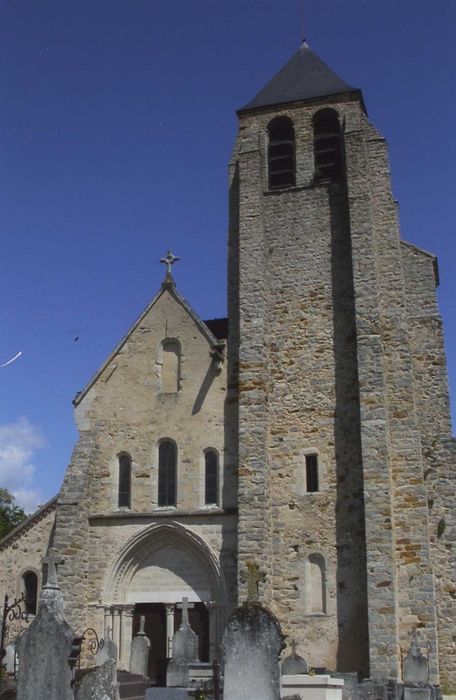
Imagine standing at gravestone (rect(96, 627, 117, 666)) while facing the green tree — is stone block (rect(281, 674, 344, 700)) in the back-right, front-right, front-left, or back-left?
back-right

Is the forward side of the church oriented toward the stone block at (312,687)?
yes

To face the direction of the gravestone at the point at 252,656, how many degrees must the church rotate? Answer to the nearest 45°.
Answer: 0° — it already faces it

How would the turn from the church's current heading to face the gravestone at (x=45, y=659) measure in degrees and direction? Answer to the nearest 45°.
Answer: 0° — it already faces it

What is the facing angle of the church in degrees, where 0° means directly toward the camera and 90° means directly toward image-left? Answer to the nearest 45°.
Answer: approximately 0°

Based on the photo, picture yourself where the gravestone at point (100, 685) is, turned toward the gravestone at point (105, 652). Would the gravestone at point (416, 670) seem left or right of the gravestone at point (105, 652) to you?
right

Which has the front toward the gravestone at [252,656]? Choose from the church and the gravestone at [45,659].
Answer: the church
